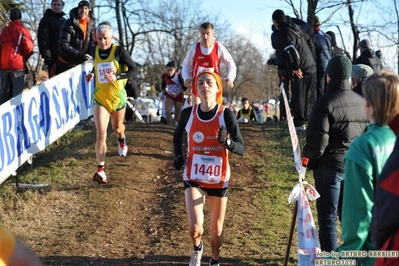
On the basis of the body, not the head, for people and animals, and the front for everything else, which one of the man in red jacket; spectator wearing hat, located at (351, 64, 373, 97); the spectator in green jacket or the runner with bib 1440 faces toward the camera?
the runner with bib 1440

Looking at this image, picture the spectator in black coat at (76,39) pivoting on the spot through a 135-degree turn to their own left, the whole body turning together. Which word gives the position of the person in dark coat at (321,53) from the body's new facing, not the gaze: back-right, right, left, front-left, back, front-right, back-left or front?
right

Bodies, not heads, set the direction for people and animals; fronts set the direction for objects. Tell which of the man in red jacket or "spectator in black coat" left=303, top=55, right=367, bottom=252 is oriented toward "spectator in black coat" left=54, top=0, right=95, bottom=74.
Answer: "spectator in black coat" left=303, top=55, right=367, bottom=252

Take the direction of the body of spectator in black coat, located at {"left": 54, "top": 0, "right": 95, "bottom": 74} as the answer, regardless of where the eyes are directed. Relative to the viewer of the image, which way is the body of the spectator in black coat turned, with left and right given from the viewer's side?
facing the viewer and to the right of the viewer

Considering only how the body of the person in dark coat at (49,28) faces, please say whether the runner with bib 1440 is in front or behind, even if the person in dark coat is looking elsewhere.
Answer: in front

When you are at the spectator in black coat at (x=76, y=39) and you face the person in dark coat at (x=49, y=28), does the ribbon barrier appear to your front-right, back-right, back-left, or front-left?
back-left

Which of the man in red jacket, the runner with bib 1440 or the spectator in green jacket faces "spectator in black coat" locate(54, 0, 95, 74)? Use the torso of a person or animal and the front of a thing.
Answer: the spectator in green jacket

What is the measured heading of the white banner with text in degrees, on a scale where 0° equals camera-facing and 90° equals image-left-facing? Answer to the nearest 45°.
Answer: approximately 315°

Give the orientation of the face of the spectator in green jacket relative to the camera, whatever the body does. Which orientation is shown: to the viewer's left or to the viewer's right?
to the viewer's left

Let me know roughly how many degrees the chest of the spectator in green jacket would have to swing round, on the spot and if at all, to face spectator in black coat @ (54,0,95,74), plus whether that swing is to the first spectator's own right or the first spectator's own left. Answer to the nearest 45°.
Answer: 0° — they already face them

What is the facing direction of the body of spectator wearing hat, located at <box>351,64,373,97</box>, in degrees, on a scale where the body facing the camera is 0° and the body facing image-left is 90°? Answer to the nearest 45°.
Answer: approximately 90°
